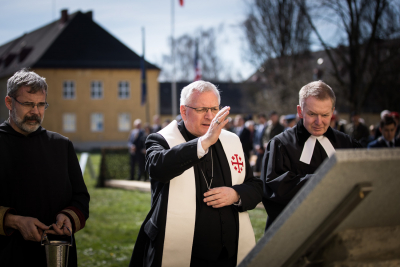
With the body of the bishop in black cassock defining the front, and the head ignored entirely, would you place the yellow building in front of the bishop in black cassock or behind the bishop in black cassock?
behind

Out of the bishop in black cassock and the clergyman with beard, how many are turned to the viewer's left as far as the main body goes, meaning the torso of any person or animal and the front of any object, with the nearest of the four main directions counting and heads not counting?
0

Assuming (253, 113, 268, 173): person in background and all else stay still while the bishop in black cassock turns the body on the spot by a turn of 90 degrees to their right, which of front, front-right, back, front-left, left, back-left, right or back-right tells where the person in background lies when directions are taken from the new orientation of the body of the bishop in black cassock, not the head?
back-right

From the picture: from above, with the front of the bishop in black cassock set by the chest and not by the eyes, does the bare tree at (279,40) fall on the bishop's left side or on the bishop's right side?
on the bishop's left side

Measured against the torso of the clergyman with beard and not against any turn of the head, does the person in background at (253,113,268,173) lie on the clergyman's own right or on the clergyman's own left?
on the clergyman's own left

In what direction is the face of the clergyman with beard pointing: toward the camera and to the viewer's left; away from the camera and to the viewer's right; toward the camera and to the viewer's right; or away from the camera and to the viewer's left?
toward the camera and to the viewer's right

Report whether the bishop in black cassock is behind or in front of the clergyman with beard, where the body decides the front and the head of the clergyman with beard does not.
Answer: in front

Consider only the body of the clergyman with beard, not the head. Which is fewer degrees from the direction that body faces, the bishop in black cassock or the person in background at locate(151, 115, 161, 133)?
the bishop in black cassock

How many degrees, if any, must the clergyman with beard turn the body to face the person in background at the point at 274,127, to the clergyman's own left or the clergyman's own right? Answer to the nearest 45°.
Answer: approximately 90° to the clergyman's own left

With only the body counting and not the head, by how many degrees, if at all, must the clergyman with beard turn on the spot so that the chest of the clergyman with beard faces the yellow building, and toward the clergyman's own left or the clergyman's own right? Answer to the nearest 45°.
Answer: approximately 135° to the clergyman's own left

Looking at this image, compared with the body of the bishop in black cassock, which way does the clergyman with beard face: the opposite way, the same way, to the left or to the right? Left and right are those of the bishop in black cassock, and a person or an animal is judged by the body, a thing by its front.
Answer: the same way
